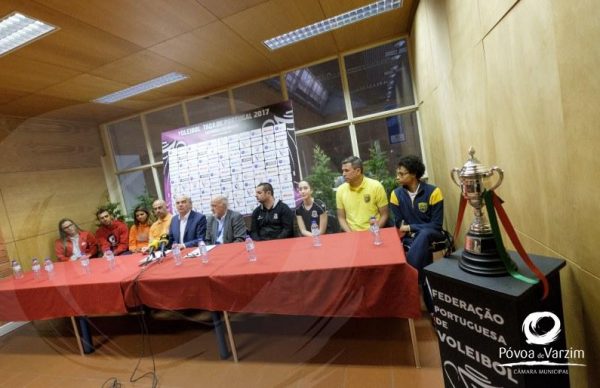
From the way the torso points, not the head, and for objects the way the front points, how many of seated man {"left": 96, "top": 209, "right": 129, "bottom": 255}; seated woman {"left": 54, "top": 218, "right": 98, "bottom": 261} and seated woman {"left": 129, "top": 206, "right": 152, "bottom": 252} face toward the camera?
3

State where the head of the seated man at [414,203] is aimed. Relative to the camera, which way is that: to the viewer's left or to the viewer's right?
to the viewer's left

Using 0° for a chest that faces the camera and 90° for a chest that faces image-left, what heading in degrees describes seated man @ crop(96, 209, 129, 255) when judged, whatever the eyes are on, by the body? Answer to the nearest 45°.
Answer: approximately 0°

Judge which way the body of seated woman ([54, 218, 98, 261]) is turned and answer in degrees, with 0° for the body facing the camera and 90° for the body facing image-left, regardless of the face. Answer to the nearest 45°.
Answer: approximately 0°

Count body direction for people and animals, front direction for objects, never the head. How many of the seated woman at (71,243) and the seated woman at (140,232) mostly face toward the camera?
2

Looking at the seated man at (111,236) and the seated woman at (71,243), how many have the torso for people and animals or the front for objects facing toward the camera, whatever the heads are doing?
2
